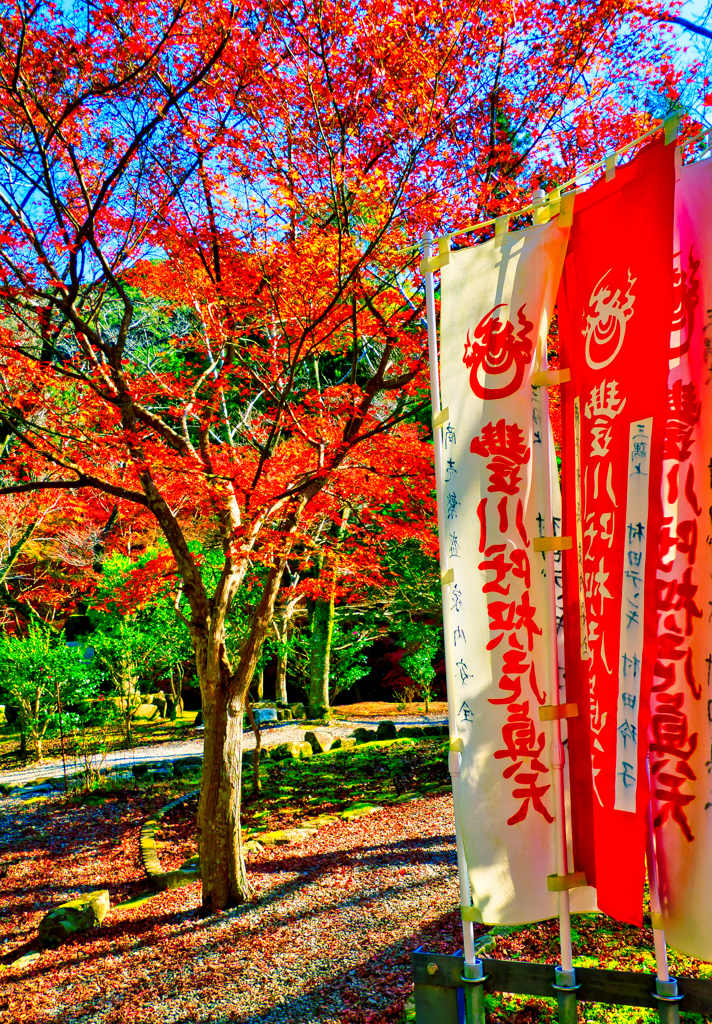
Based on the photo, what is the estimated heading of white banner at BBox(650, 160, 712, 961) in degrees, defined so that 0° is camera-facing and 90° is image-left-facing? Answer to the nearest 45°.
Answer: approximately 45°

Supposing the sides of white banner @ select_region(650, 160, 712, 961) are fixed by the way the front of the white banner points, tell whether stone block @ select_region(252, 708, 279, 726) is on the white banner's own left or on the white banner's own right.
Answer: on the white banner's own right

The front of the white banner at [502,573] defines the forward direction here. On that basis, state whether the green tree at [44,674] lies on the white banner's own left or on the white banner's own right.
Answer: on the white banner's own right

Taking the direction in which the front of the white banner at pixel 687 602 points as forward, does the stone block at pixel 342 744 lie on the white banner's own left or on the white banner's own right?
on the white banner's own right

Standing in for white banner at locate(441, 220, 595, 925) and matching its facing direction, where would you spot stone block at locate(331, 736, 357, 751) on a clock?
The stone block is roughly at 4 o'clock from the white banner.

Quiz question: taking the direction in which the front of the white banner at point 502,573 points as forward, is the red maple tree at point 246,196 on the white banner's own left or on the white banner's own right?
on the white banner's own right

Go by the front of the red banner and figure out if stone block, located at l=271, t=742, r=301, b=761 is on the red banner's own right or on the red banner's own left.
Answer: on the red banner's own right

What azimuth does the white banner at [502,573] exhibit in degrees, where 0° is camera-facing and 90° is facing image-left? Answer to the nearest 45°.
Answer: approximately 45°

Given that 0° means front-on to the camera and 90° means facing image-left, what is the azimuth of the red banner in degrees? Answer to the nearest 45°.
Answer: approximately 45°

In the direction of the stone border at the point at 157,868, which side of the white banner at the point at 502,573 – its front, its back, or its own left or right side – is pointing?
right

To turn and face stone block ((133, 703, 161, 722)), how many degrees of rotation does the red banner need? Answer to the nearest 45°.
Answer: approximately 90° to its right

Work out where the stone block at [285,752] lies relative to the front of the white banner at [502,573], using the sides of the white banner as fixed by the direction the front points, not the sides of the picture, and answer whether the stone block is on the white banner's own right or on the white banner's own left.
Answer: on the white banner's own right
